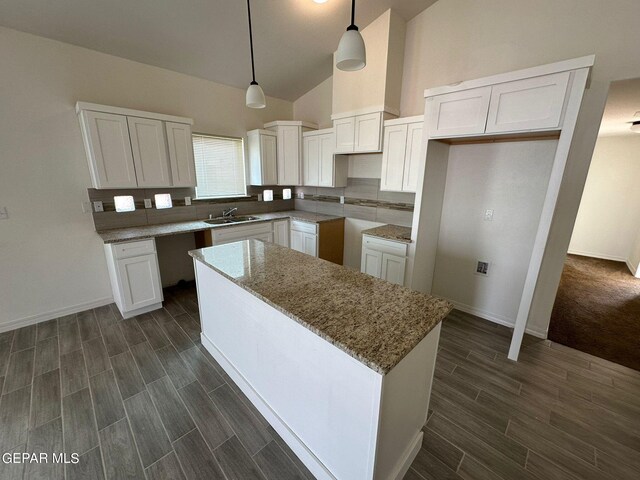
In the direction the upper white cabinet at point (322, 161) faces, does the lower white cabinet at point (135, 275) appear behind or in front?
in front

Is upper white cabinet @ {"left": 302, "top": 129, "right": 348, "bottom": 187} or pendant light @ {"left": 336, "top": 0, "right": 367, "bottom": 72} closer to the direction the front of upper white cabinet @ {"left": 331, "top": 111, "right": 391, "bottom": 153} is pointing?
the pendant light

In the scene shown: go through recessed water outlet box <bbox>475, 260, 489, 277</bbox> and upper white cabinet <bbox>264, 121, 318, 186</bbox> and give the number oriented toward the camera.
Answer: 2

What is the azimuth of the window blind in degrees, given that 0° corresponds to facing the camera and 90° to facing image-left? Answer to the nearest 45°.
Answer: approximately 315°

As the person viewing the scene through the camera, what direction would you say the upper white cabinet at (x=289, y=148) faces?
facing the viewer

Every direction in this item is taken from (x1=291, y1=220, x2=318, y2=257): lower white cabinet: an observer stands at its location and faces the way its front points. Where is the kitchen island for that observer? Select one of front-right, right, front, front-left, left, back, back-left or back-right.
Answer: front-left

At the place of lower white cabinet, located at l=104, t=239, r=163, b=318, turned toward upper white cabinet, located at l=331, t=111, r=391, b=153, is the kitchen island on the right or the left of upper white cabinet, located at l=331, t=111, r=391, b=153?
right

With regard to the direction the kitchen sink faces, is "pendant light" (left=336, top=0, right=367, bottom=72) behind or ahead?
ahead

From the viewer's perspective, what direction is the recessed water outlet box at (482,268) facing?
toward the camera

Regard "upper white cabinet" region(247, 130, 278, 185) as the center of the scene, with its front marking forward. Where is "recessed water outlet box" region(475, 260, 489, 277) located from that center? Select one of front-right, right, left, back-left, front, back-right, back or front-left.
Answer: front

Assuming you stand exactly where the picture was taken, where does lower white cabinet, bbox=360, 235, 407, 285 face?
facing the viewer and to the left of the viewer

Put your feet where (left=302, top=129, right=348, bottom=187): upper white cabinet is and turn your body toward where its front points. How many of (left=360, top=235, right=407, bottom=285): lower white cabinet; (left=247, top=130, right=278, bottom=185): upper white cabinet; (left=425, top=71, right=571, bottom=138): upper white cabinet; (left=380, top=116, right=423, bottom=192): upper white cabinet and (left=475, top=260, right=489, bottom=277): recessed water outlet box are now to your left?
4
